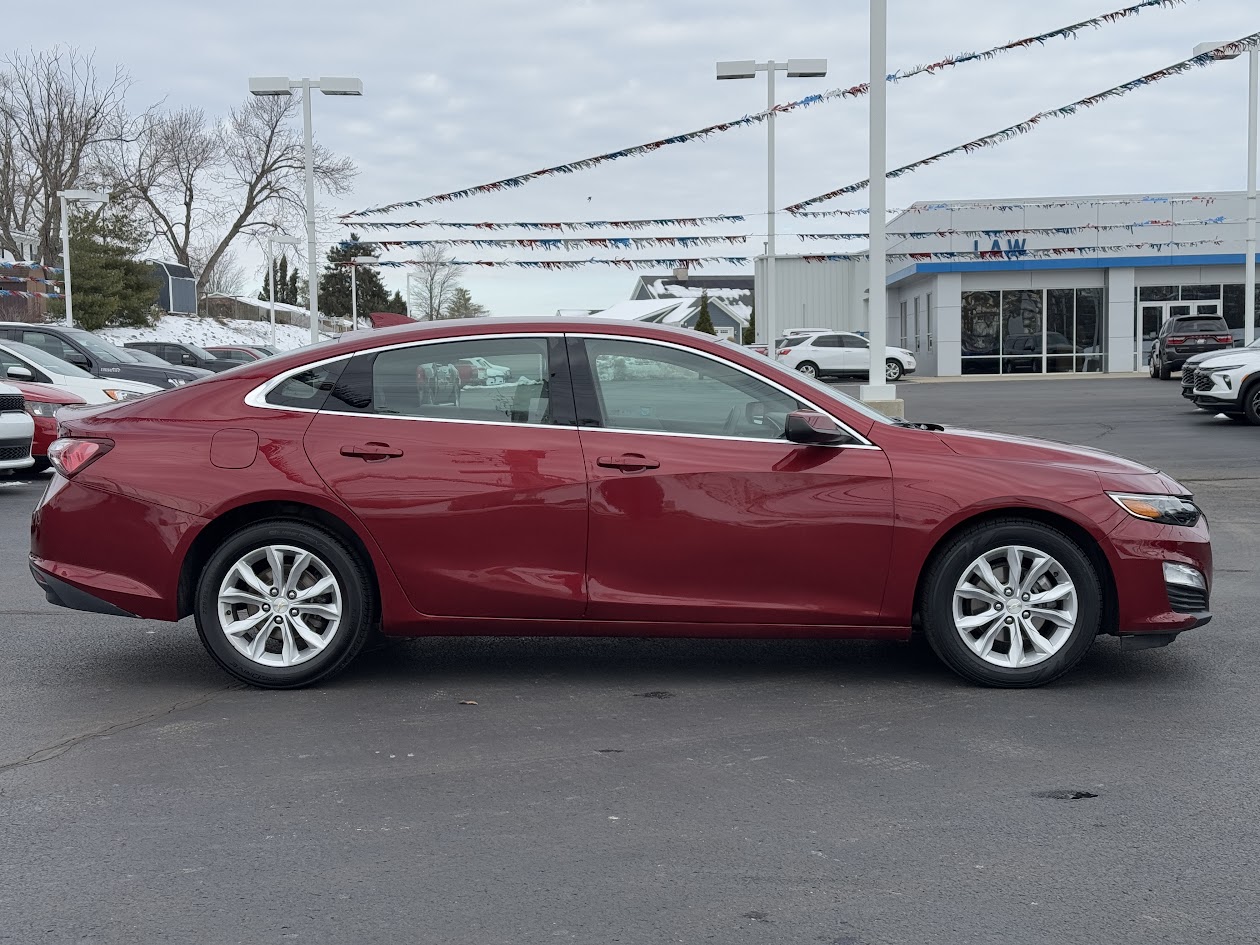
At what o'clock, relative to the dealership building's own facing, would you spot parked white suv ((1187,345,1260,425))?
The parked white suv is roughly at 12 o'clock from the dealership building.

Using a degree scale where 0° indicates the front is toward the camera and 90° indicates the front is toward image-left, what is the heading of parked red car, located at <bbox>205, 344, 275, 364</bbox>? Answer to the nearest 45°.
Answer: approximately 315°

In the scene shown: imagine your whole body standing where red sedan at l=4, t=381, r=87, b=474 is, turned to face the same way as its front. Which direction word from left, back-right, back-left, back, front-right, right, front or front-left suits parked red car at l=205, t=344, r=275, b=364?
back-left

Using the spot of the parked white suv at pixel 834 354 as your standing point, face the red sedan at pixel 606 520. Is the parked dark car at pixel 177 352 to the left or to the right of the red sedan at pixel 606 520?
right

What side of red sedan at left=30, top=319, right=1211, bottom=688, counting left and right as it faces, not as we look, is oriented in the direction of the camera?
right

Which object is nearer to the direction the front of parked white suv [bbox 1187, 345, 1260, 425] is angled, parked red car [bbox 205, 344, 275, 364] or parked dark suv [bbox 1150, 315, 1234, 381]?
the parked red car

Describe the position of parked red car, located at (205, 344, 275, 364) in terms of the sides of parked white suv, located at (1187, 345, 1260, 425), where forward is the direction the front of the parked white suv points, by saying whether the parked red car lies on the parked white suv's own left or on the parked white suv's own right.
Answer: on the parked white suv's own right

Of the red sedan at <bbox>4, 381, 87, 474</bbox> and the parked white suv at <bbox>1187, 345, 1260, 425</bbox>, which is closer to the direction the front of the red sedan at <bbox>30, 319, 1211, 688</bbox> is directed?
the parked white suv

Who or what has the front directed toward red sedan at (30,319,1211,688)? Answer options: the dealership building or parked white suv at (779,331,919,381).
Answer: the dealership building

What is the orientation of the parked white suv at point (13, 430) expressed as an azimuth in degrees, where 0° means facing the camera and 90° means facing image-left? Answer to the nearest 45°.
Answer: approximately 315°

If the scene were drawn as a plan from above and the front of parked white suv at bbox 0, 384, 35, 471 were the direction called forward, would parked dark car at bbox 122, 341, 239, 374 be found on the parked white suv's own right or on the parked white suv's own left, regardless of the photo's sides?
on the parked white suv's own left

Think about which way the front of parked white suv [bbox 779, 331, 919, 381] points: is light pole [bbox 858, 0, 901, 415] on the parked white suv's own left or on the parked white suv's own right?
on the parked white suv's own right

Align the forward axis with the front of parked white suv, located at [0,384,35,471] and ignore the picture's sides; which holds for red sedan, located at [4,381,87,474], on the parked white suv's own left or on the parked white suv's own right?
on the parked white suv's own left

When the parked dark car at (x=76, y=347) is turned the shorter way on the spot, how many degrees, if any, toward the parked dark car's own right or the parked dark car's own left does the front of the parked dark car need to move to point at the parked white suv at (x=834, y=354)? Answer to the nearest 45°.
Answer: approximately 90° to the parked dark car's own left

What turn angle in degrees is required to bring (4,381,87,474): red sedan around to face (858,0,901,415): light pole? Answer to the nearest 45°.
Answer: approximately 45° to its left
